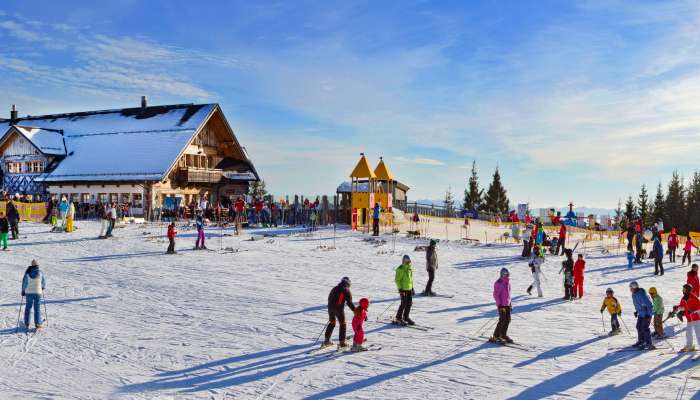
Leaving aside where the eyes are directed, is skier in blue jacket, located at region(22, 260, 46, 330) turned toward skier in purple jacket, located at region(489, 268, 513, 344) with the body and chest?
no

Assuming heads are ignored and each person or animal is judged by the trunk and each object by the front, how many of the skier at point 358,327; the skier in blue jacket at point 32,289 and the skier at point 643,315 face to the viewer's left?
1

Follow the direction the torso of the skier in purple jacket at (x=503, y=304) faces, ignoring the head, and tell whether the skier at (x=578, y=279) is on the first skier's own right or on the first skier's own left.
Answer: on the first skier's own left

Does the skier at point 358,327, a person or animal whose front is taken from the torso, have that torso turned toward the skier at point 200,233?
no

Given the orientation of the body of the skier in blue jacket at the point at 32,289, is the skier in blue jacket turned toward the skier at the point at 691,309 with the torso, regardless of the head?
no

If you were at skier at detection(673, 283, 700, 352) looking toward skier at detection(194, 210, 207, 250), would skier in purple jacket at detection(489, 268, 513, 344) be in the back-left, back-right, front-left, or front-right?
front-left
